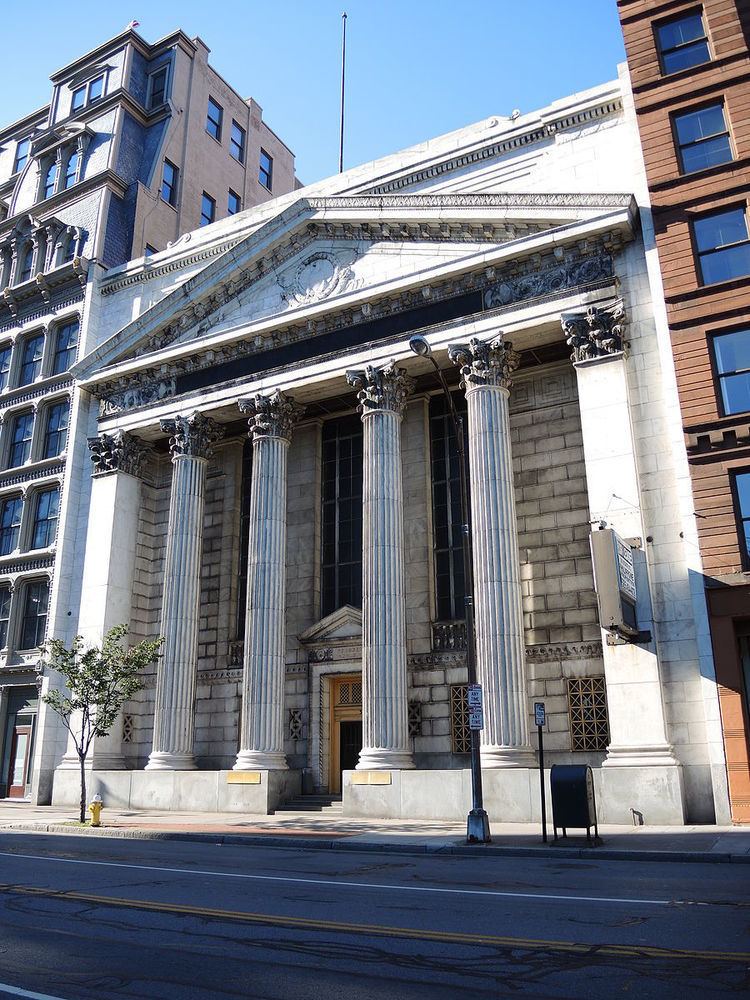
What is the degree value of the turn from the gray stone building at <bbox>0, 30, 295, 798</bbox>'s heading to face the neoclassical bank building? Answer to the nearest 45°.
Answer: approximately 90° to its left

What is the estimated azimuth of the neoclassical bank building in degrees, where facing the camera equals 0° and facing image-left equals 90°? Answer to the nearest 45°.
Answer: approximately 45°

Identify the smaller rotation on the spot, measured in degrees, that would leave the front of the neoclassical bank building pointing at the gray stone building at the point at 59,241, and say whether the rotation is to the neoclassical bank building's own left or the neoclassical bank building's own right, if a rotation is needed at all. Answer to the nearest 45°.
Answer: approximately 90° to the neoclassical bank building's own right

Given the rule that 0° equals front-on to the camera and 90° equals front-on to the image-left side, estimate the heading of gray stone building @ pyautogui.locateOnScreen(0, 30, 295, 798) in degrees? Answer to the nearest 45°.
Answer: approximately 45°

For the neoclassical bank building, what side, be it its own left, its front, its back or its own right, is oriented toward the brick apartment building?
left

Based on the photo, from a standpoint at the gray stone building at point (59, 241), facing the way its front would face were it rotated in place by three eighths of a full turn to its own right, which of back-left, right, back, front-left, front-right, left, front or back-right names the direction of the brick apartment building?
back-right

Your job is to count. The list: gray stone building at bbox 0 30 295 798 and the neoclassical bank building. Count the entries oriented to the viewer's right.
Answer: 0
